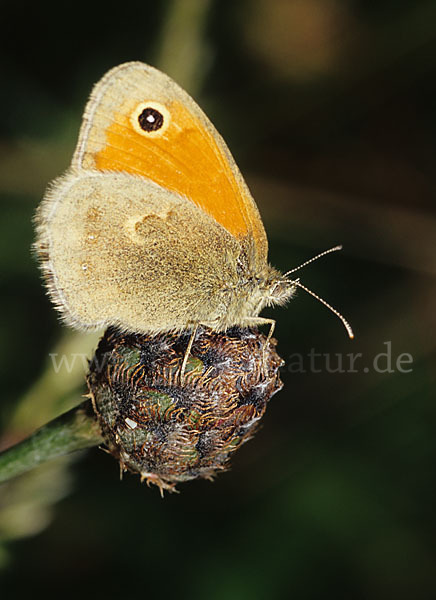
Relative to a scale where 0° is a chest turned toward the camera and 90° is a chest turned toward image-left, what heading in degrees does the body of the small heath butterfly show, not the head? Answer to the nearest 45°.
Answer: approximately 270°
